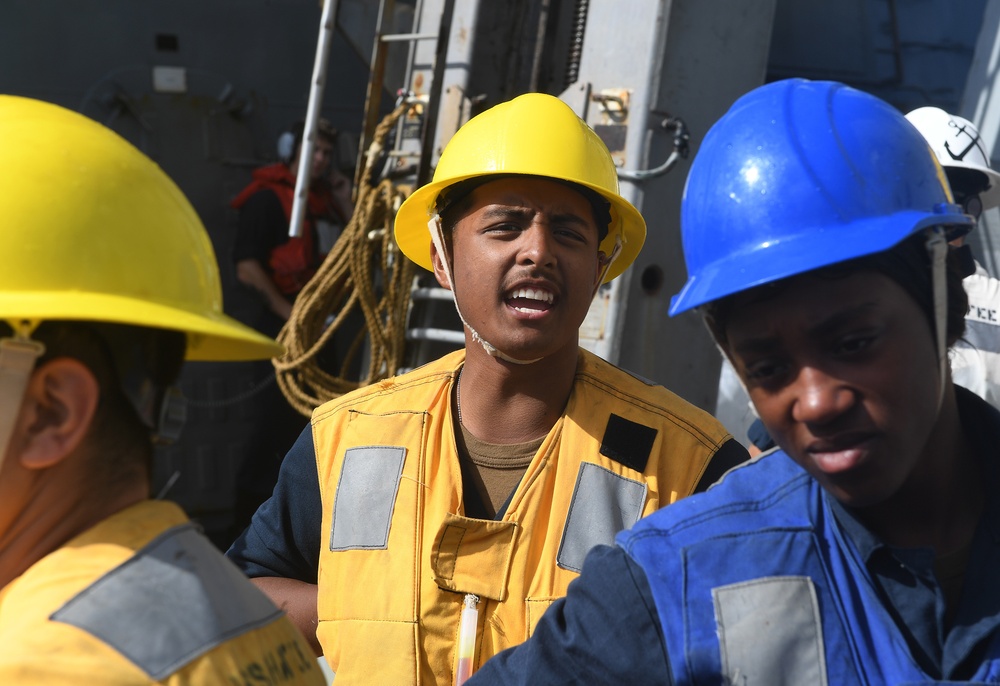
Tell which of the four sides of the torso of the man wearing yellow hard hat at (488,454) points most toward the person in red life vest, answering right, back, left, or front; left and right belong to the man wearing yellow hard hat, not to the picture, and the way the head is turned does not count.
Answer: back

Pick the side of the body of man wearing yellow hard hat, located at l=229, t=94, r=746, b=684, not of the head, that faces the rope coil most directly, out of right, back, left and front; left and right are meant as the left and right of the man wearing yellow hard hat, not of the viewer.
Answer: back

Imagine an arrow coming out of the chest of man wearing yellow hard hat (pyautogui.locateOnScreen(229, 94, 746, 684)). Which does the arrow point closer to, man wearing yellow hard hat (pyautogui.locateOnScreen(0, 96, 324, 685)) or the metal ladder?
the man wearing yellow hard hat

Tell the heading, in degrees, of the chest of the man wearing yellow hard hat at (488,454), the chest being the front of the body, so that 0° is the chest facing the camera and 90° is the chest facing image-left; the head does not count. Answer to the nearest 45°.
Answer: approximately 0°

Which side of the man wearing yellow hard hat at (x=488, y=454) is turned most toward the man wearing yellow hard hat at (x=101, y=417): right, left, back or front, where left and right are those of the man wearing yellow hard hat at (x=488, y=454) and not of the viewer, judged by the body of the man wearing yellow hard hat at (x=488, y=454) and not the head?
front

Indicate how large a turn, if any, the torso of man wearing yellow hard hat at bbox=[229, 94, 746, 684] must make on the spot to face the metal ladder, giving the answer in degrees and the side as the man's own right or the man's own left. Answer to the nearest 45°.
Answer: approximately 180°

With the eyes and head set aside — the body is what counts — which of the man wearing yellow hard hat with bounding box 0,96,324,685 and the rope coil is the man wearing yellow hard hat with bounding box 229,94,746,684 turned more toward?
the man wearing yellow hard hat

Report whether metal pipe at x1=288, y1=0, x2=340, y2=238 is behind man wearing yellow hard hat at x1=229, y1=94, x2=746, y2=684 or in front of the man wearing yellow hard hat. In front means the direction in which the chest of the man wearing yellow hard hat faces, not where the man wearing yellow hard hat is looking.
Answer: behind

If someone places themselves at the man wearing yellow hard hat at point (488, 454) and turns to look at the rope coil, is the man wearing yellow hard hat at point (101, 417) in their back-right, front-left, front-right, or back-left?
back-left
